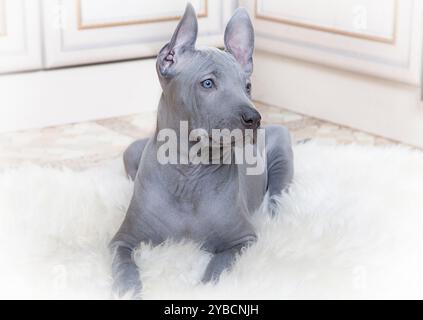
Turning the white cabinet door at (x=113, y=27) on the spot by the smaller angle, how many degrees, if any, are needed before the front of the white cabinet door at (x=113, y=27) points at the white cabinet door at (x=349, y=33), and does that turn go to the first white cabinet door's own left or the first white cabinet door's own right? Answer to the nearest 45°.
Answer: approximately 45° to the first white cabinet door's own left

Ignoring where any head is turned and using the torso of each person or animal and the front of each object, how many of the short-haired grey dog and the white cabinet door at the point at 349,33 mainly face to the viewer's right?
0

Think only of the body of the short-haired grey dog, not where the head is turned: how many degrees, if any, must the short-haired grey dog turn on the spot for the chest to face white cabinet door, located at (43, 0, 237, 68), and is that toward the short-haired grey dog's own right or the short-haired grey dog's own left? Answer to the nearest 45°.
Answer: approximately 180°

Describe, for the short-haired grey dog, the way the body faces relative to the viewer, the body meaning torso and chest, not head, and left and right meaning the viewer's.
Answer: facing the viewer

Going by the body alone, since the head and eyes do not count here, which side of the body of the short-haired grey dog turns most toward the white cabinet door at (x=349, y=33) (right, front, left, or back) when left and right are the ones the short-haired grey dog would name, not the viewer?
back

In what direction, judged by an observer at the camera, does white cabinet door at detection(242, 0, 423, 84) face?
facing the viewer and to the left of the viewer

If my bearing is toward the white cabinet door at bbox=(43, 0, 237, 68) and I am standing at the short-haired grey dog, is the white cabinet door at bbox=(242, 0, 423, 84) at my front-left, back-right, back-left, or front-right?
front-right

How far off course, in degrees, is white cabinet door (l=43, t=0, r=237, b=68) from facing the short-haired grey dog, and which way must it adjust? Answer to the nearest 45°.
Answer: approximately 45° to its right

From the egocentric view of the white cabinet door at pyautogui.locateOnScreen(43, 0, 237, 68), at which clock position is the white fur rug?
The white fur rug is roughly at 1 o'clock from the white cabinet door.

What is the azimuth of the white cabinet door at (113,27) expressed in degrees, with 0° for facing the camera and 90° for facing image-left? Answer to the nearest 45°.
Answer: approximately 315°
